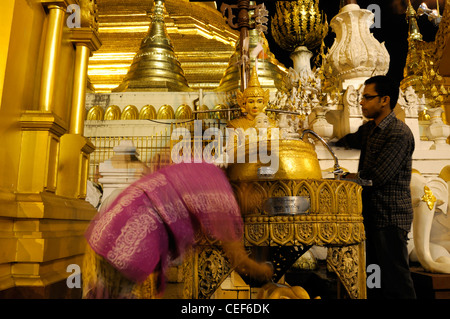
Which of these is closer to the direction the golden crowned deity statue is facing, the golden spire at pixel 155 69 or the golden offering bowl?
the golden offering bowl

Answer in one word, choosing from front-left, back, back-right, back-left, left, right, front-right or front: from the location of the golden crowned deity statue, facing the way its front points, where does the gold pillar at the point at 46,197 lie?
front-right

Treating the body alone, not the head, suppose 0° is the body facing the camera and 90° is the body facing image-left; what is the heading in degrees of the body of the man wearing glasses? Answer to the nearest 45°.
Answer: approximately 90°

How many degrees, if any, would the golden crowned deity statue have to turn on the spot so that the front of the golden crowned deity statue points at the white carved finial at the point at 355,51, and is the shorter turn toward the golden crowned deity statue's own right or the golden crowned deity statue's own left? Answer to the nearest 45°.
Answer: approximately 90° to the golden crowned deity statue's own left

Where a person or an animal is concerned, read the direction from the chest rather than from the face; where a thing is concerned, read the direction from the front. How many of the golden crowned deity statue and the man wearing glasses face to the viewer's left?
1

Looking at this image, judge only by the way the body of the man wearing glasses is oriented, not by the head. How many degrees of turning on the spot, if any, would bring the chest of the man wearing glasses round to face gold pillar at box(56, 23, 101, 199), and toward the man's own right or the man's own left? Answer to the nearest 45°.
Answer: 0° — they already face it

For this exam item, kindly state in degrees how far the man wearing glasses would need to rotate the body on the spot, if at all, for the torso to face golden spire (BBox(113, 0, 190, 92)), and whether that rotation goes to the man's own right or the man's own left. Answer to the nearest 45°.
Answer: approximately 45° to the man's own right

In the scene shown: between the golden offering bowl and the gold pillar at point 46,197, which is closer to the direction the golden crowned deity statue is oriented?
the golden offering bowl

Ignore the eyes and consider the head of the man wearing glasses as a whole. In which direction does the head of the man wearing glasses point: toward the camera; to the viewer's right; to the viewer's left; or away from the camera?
to the viewer's left

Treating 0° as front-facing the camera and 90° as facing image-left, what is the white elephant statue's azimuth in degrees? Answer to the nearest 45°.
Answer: approximately 45°

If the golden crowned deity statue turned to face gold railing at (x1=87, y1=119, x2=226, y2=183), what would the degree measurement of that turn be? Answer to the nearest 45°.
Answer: approximately 135° to its right

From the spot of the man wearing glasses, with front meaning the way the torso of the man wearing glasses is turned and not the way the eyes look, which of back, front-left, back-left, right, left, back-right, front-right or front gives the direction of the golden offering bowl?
front-left

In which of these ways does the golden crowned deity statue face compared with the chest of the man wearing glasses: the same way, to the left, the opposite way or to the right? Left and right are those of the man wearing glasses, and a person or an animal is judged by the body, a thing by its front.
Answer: to the left
